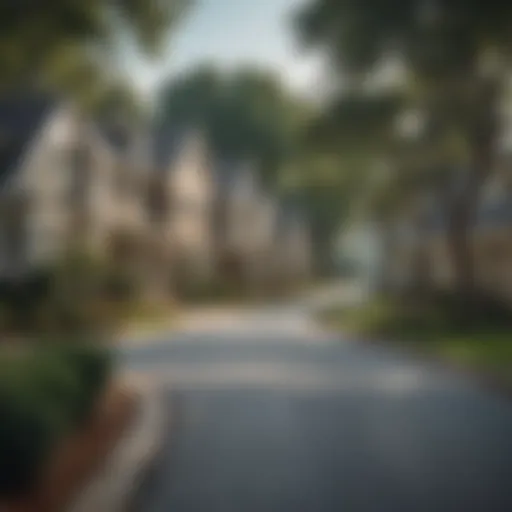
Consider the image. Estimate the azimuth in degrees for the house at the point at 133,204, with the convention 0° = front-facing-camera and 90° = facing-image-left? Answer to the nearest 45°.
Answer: approximately 315°

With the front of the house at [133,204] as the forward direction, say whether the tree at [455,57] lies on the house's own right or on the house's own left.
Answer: on the house's own left
